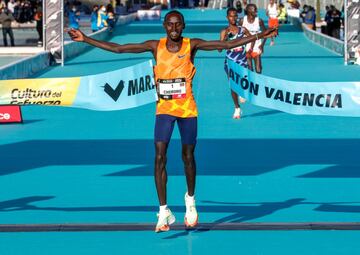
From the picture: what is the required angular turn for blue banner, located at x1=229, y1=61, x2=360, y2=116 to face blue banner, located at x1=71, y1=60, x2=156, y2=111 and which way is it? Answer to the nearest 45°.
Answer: approximately 90° to its right

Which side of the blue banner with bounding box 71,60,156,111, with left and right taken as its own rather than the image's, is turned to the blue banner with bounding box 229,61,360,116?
left

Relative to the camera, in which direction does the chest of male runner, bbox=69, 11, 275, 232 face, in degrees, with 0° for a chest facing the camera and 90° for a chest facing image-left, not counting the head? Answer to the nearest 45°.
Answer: approximately 0°

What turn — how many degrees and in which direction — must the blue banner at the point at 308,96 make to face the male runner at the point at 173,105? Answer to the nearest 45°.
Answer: approximately 45° to its right
